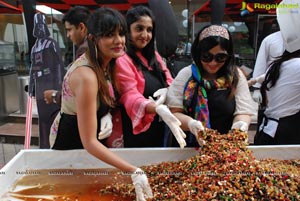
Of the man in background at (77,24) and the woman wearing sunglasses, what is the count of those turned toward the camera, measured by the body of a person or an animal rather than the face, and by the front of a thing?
1

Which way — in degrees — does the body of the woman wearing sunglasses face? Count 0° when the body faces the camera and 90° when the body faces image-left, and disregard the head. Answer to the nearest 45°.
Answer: approximately 0°

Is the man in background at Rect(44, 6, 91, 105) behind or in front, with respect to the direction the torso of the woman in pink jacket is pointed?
behind
